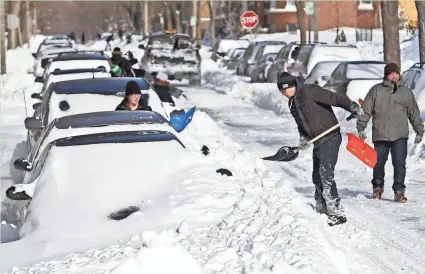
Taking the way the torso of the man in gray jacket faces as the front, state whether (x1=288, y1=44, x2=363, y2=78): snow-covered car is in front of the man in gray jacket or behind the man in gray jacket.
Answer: behind

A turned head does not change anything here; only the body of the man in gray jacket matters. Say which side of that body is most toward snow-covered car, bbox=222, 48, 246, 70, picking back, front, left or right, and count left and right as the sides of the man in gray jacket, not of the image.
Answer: back

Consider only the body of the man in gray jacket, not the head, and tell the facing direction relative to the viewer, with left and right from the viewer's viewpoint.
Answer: facing the viewer

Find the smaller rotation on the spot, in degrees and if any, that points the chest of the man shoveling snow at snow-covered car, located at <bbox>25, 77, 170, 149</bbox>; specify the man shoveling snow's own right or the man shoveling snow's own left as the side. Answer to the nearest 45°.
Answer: approximately 90° to the man shoveling snow's own right

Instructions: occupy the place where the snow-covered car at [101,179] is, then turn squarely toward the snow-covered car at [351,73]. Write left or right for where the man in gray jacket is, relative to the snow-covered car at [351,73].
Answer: right

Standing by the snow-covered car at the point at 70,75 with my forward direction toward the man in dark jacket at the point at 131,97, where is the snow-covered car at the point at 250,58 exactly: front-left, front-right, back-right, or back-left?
back-left

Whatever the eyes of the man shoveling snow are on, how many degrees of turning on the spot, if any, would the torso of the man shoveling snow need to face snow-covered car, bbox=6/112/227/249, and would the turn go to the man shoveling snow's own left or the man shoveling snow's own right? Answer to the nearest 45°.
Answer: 0° — they already face it

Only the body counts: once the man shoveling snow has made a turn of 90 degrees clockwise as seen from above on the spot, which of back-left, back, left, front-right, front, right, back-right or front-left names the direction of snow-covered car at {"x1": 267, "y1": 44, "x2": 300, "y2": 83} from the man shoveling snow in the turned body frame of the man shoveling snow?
front-right

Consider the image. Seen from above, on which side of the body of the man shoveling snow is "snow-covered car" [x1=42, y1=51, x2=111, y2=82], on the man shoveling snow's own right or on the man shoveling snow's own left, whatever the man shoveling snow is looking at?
on the man shoveling snow's own right

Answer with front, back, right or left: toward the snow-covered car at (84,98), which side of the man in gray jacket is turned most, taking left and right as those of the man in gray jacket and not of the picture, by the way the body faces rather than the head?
right

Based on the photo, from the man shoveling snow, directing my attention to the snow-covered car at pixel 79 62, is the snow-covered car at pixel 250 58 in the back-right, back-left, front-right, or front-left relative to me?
front-right
